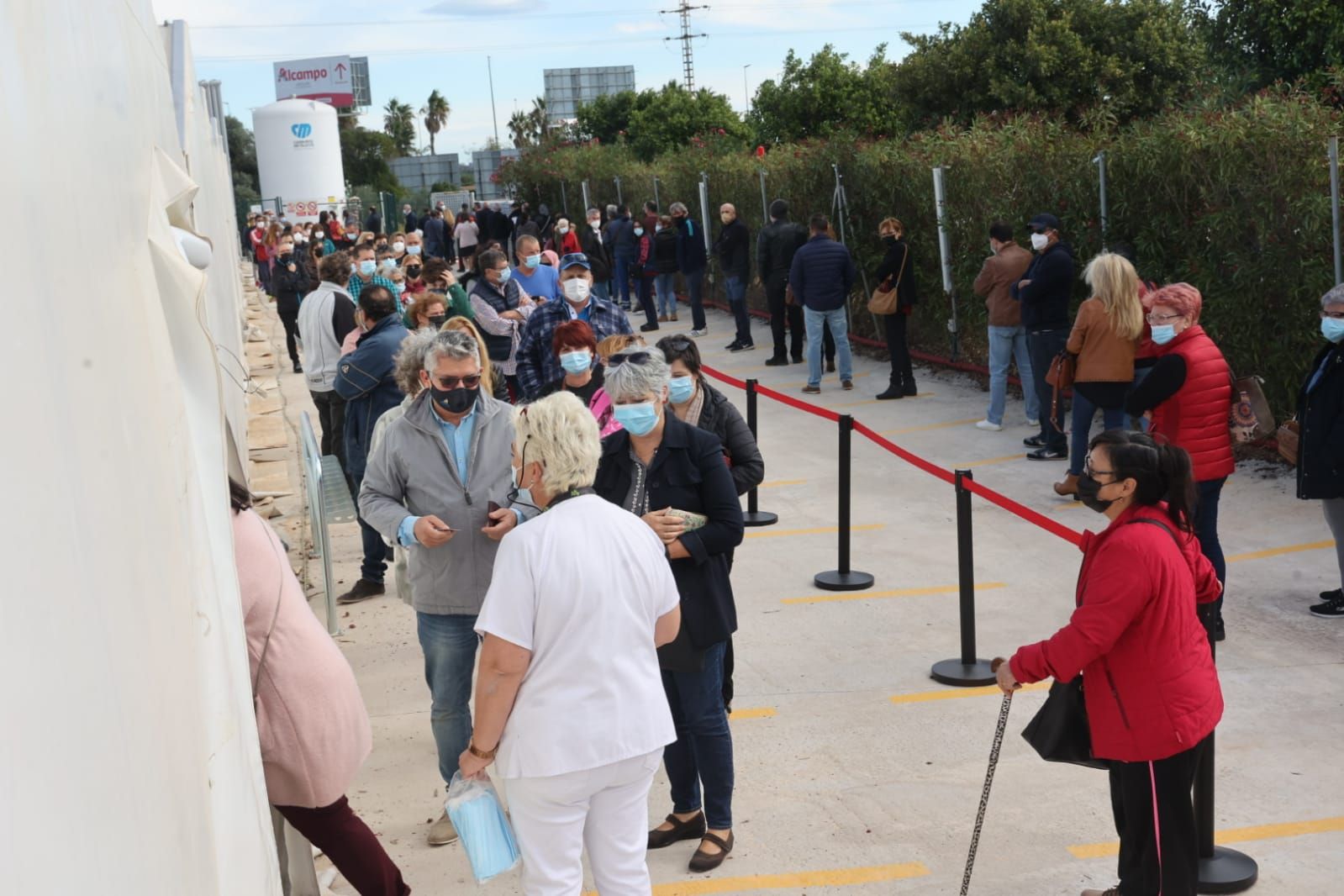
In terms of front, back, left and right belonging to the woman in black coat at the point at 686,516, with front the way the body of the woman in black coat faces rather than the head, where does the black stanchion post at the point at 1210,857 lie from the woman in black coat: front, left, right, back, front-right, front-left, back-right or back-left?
back-left

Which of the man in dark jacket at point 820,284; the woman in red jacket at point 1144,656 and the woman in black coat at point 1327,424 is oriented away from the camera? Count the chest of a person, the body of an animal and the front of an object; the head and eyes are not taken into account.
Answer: the man in dark jacket

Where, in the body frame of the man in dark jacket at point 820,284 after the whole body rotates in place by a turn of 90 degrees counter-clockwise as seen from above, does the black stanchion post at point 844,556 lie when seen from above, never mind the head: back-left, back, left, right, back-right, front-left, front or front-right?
left

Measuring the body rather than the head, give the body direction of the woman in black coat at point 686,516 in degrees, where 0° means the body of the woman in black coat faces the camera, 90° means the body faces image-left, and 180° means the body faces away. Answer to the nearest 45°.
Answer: approximately 45°

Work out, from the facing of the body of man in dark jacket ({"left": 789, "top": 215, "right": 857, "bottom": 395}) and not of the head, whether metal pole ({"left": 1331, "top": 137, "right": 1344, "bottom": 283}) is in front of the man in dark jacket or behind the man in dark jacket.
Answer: behind

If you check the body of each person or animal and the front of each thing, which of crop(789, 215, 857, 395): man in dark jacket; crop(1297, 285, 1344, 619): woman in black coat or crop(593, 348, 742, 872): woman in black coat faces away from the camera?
the man in dark jacket

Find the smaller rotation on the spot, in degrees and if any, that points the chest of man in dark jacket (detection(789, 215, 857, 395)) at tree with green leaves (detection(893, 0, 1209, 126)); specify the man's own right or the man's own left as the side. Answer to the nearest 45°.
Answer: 0° — they already face it

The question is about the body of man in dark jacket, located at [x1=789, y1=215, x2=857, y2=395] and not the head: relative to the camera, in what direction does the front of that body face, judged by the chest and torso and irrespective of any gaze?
away from the camera

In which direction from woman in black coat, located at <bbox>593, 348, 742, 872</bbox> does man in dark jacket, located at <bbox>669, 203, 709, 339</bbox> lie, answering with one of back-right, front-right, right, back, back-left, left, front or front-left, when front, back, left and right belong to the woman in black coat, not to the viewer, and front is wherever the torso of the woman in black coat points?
back-right

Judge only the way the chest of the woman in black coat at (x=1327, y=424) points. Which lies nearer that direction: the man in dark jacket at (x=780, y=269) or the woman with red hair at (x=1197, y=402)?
the woman with red hair

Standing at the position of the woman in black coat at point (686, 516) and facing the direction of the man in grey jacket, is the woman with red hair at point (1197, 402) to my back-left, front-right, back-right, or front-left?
back-right

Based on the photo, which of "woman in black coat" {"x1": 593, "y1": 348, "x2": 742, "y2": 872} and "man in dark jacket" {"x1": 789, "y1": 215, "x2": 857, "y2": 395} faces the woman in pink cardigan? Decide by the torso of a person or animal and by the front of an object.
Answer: the woman in black coat

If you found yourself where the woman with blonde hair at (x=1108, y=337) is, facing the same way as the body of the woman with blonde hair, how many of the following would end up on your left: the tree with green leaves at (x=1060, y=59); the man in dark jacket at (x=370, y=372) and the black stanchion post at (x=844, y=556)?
2

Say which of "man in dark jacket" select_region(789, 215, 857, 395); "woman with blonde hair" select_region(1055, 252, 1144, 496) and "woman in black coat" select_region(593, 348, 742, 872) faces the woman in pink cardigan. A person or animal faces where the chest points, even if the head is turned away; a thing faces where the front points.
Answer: the woman in black coat

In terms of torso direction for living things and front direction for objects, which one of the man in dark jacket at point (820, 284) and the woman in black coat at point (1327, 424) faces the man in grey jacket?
the woman in black coat

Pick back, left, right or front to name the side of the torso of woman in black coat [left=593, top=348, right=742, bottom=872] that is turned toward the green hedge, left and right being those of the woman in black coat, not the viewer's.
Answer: back

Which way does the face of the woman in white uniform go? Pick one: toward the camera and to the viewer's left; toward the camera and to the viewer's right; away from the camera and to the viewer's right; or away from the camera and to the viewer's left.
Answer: away from the camera and to the viewer's left
